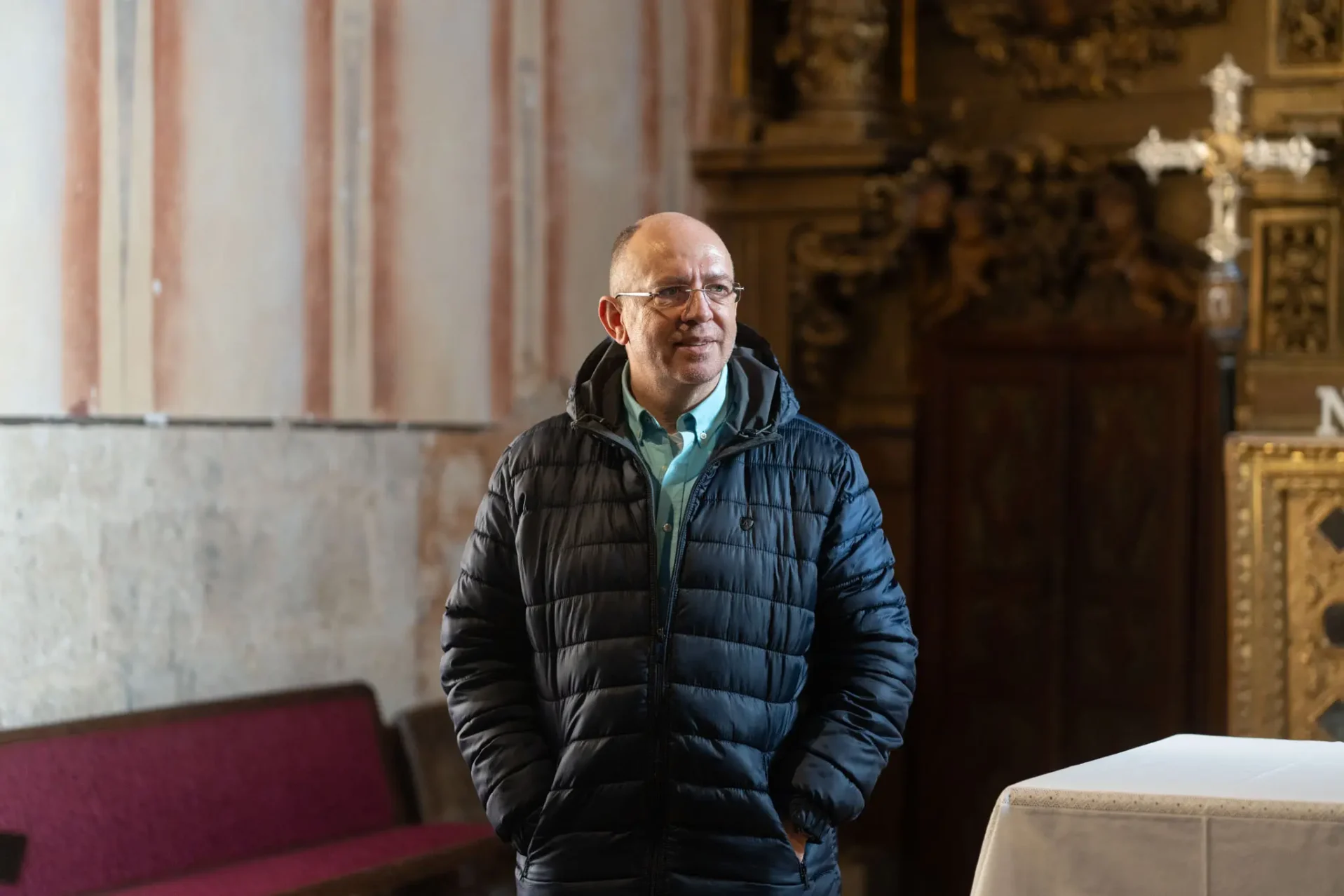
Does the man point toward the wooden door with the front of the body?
no

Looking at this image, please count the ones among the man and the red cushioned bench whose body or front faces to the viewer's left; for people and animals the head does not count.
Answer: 0

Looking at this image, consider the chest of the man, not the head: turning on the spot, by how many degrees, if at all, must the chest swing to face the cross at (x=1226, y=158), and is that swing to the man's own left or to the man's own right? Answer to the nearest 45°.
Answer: approximately 135° to the man's own left

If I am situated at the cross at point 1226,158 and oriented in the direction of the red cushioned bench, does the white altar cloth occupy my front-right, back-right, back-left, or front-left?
front-left

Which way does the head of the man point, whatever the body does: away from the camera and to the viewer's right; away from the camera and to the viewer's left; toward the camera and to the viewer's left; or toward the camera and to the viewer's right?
toward the camera and to the viewer's right

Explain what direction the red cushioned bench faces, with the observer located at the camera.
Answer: facing the viewer and to the right of the viewer

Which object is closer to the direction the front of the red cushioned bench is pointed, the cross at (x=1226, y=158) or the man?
the man

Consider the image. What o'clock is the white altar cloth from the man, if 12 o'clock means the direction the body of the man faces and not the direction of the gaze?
The white altar cloth is roughly at 10 o'clock from the man.

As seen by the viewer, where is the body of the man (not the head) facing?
toward the camera

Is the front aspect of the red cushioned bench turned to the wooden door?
no
